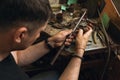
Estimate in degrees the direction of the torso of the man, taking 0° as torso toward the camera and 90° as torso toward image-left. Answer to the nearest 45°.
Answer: approximately 225°

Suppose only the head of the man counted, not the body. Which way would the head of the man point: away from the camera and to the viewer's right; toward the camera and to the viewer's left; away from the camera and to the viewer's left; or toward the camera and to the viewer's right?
away from the camera and to the viewer's right
